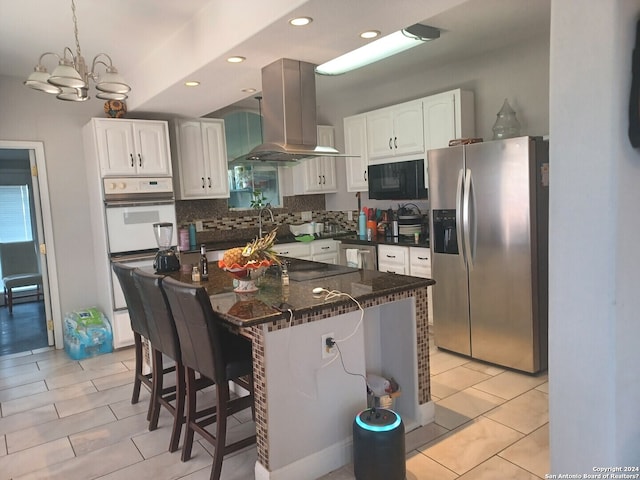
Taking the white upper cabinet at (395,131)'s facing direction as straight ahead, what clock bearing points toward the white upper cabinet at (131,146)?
the white upper cabinet at (131,146) is roughly at 1 o'clock from the white upper cabinet at (395,131).

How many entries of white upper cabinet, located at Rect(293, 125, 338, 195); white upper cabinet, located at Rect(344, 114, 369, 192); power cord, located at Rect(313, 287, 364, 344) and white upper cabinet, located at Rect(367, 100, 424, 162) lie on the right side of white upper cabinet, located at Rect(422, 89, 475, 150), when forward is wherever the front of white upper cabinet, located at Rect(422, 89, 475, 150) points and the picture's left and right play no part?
3

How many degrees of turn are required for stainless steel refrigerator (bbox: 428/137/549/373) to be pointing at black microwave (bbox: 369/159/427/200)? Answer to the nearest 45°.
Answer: approximately 90° to its right
